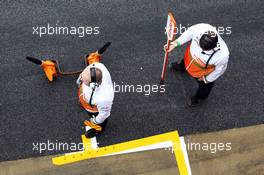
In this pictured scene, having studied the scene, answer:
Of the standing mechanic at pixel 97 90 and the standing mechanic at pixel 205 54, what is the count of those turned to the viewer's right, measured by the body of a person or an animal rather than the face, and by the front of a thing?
0

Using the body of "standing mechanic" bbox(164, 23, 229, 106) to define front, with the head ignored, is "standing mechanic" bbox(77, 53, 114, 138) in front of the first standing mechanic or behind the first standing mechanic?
in front

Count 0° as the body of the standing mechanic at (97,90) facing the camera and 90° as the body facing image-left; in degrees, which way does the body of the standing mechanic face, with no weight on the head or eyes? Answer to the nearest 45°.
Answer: approximately 90°
